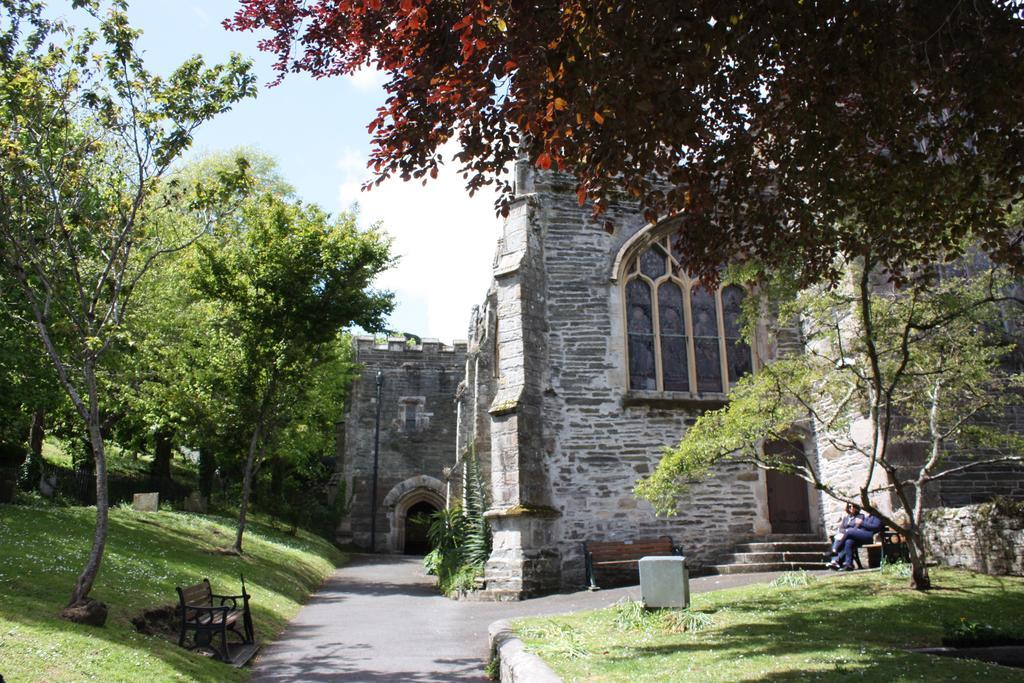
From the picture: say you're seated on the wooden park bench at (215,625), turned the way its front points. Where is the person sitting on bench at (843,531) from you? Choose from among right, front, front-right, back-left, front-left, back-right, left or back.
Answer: front-left

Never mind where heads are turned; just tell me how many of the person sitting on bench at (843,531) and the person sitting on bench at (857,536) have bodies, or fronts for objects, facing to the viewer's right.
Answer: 0

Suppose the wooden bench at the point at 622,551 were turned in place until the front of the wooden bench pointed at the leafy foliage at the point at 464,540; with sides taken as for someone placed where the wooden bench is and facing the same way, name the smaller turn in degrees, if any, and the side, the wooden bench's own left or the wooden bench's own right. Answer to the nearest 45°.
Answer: approximately 135° to the wooden bench's own right

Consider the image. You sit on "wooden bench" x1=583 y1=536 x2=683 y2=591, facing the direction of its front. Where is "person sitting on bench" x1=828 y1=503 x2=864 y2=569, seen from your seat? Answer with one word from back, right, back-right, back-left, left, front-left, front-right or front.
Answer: front-left

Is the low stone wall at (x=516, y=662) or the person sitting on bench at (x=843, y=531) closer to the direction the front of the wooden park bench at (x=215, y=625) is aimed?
the low stone wall

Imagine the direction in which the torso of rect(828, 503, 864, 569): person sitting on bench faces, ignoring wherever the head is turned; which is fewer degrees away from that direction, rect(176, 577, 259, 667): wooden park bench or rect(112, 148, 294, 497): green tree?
the wooden park bench

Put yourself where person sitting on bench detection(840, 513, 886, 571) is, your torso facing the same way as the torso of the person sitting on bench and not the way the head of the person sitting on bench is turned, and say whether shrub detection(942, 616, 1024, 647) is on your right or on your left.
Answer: on your left

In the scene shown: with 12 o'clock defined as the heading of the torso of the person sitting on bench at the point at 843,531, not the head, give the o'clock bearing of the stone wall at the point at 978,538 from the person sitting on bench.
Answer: The stone wall is roughly at 9 o'clock from the person sitting on bench.

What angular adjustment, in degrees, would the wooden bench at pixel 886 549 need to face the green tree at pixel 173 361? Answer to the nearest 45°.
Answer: approximately 45° to its right
